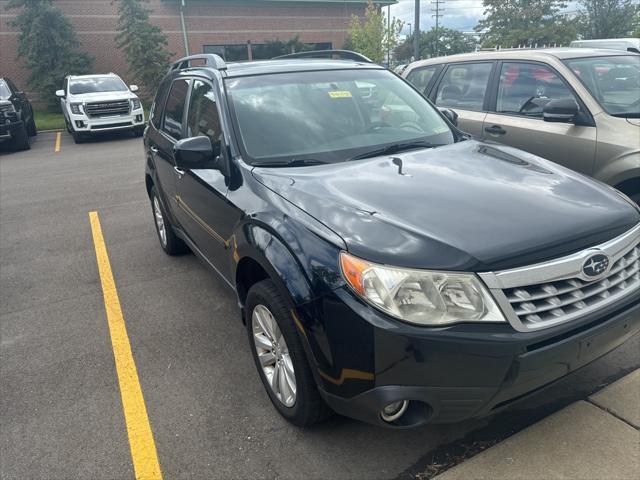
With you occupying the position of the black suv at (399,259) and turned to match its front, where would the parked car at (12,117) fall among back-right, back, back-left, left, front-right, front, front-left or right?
back

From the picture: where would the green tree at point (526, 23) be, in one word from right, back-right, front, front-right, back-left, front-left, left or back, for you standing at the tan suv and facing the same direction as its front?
back-left

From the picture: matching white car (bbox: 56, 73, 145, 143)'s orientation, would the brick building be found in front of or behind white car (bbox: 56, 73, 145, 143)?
behind

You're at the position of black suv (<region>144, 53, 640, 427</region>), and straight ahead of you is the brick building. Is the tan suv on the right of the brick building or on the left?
right

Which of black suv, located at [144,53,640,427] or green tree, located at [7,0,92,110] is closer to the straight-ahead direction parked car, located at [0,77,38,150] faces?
the black suv

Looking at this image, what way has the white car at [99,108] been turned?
toward the camera

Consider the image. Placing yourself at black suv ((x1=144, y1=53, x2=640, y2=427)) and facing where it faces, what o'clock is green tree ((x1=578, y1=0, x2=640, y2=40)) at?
The green tree is roughly at 8 o'clock from the black suv.

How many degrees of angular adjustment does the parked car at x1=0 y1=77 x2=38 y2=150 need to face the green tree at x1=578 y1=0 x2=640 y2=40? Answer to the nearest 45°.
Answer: approximately 135° to its left

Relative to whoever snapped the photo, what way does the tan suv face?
facing the viewer and to the right of the viewer

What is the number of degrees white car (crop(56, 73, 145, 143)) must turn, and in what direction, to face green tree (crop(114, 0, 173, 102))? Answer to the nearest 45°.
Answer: approximately 180°

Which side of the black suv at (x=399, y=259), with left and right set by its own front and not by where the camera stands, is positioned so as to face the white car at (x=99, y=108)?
back

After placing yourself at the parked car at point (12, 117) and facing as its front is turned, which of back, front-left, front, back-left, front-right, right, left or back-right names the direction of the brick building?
back

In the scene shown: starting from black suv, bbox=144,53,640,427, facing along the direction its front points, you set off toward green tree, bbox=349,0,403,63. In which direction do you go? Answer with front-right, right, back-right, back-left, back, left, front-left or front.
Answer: back-left

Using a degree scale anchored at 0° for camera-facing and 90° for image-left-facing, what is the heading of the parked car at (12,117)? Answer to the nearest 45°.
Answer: approximately 45°
